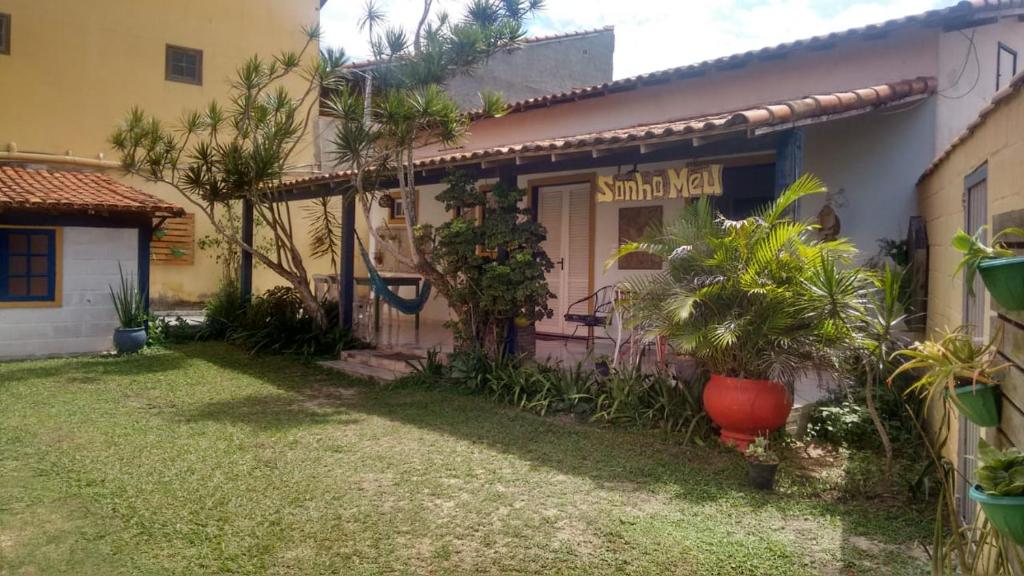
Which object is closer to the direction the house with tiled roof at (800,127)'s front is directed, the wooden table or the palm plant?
the palm plant

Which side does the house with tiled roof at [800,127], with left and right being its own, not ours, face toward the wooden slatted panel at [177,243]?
right

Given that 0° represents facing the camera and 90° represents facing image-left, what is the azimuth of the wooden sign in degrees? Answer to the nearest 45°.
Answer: approximately 45°

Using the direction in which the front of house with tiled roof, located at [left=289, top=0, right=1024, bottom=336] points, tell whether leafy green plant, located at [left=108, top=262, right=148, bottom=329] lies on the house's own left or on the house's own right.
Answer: on the house's own right

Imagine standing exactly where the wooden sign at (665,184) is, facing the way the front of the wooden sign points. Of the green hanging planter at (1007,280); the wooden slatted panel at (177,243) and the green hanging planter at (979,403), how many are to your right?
1

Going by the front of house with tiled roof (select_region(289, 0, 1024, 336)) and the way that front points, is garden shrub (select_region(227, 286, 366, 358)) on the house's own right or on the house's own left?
on the house's own right

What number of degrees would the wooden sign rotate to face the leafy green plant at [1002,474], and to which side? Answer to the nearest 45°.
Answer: approximately 45° to its left

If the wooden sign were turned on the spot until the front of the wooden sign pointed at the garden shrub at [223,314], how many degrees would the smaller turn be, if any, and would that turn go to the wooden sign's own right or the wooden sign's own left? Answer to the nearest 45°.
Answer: approximately 90° to the wooden sign's own right

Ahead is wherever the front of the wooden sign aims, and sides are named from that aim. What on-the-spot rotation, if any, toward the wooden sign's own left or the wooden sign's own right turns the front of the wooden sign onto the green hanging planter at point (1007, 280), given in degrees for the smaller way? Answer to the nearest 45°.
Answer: approximately 45° to the wooden sign's own left

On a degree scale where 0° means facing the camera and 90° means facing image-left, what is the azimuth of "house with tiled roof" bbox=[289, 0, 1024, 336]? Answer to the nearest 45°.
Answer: approximately 45°

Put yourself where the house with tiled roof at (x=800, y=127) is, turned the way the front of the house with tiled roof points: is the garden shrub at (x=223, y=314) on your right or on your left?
on your right
